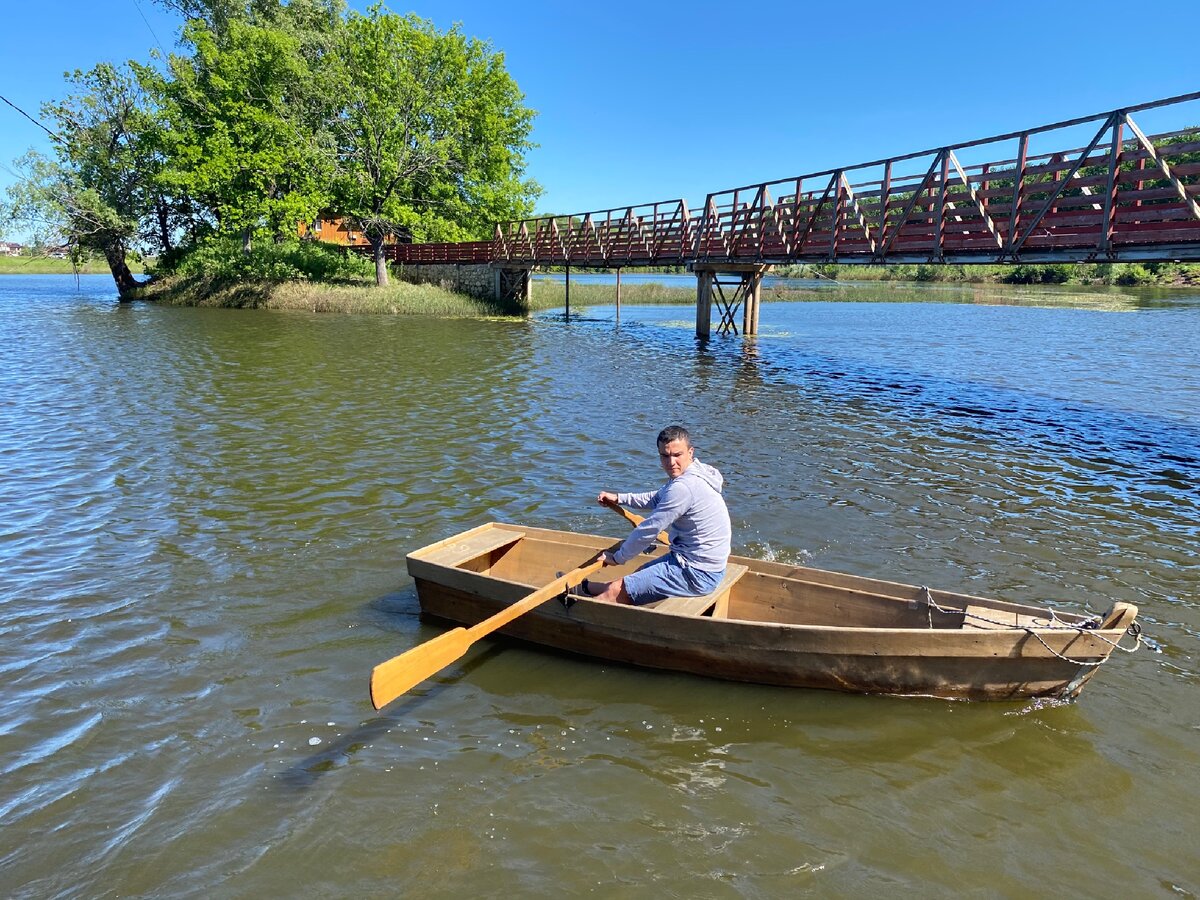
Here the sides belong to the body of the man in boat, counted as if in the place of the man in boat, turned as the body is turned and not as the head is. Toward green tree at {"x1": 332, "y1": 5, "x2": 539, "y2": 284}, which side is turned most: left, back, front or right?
right

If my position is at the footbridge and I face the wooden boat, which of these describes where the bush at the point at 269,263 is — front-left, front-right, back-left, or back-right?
back-right

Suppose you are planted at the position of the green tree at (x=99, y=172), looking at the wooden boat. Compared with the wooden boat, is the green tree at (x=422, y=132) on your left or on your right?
left

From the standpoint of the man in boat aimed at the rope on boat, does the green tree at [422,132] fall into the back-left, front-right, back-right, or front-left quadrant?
back-left

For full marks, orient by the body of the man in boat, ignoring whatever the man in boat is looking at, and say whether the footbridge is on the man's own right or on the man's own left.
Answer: on the man's own right

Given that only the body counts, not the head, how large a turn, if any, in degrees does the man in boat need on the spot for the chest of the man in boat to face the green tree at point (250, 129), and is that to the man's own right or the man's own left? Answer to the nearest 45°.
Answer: approximately 45° to the man's own right

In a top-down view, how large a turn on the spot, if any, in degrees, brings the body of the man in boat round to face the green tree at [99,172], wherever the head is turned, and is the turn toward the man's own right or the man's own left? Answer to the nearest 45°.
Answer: approximately 45° to the man's own right

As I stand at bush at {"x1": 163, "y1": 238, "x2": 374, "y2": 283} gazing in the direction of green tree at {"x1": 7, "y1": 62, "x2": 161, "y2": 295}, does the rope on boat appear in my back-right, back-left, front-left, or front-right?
back-left

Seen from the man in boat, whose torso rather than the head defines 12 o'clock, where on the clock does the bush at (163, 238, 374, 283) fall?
The bush is roughly at 2 o'clock from the man in boat.

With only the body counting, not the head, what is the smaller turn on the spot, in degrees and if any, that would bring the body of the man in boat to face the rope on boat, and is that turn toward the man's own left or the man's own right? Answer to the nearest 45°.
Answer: approximately 180°

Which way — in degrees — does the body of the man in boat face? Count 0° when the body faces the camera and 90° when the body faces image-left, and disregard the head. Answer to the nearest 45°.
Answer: approximately 90°
